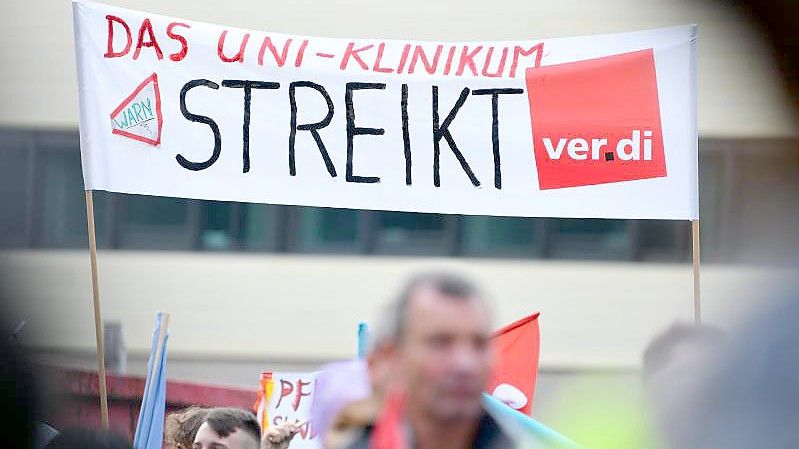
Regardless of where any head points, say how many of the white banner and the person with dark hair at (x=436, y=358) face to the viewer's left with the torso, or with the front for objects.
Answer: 0

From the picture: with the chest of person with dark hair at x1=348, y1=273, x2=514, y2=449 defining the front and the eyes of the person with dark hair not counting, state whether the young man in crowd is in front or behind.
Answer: behind

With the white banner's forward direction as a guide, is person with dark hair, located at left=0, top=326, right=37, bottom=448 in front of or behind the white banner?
in front

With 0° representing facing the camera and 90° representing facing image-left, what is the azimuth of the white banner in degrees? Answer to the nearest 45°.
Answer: approximately 0°

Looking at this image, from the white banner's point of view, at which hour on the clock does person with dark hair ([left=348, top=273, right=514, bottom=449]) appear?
The person with dark hair is roughly at 12 o'clock from the white banner.

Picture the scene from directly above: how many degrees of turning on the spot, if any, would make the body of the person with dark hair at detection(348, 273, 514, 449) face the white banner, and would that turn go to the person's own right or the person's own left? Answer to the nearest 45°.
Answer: approximately 135° to the person's own left
